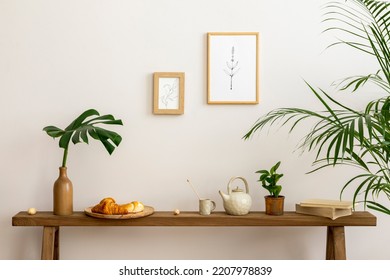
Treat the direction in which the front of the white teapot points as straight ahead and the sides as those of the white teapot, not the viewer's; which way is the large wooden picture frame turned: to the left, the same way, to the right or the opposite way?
to the left

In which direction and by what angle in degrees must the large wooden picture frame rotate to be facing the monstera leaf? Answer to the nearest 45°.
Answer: approximately 45° to its right

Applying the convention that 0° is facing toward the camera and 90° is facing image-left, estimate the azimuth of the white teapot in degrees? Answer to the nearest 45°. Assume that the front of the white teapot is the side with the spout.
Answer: approximately 90°

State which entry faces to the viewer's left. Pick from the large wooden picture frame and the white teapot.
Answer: the white teapot

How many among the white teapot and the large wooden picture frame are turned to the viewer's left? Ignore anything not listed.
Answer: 1

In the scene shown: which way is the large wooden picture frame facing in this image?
toward the camera

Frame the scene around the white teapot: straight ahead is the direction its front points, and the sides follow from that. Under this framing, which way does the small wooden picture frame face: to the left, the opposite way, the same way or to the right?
to the left

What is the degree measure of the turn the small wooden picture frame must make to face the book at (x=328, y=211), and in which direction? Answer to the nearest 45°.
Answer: approximately 90° to its left

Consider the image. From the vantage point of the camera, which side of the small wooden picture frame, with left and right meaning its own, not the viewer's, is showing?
front

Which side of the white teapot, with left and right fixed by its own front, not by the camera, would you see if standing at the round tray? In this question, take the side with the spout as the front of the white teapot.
front

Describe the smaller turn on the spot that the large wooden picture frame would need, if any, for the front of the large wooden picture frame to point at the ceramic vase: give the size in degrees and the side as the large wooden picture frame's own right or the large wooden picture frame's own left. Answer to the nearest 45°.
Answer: approximately 90° to the large wooden picture frame's own right

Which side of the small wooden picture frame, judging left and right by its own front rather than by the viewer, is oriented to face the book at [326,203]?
left
